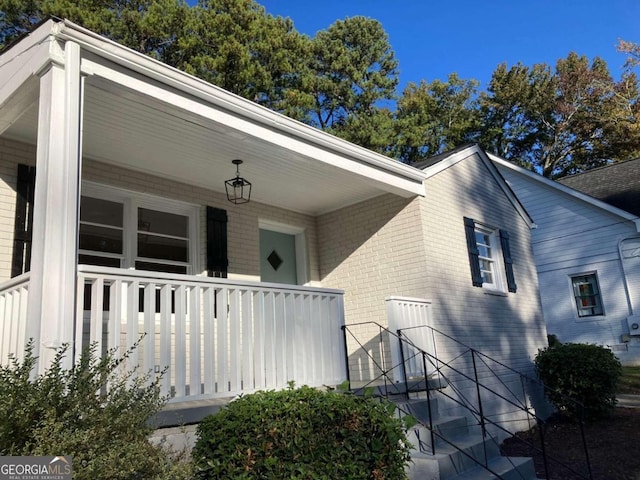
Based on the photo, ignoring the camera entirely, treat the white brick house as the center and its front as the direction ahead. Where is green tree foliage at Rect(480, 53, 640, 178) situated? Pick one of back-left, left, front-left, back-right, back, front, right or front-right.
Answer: left

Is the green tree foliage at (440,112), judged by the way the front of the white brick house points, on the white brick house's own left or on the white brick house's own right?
on the white brick house's own left

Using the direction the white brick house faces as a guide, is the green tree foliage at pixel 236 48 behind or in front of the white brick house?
behind

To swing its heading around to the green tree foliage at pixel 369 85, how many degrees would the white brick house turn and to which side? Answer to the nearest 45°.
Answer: approximately 135° to its left

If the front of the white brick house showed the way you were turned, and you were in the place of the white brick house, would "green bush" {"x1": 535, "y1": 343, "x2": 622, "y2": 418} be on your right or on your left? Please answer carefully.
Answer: on your left

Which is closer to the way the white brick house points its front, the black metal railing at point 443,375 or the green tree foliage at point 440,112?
the black metal railing
